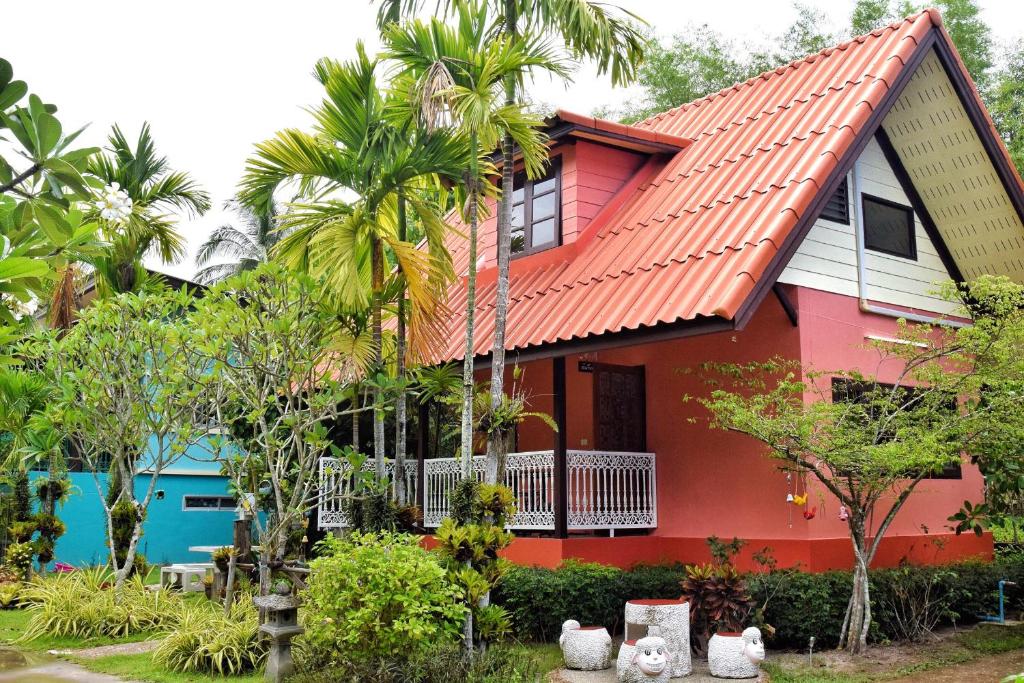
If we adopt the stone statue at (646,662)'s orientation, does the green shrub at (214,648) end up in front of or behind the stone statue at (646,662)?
behind

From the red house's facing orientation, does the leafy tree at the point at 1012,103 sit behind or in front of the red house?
behind

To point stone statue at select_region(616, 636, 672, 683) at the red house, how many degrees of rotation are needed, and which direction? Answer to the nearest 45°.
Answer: approximately 135° to its left

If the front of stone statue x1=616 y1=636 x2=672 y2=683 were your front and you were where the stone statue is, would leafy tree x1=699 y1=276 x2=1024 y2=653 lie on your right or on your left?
on your left

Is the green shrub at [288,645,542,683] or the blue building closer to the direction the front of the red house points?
the green shrub

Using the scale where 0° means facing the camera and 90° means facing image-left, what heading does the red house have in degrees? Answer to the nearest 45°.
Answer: approximately 45°

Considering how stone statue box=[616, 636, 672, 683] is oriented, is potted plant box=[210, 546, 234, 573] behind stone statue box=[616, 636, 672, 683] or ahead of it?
behind

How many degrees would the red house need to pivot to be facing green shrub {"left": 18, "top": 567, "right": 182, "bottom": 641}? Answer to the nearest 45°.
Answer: approximately 45° to its right
